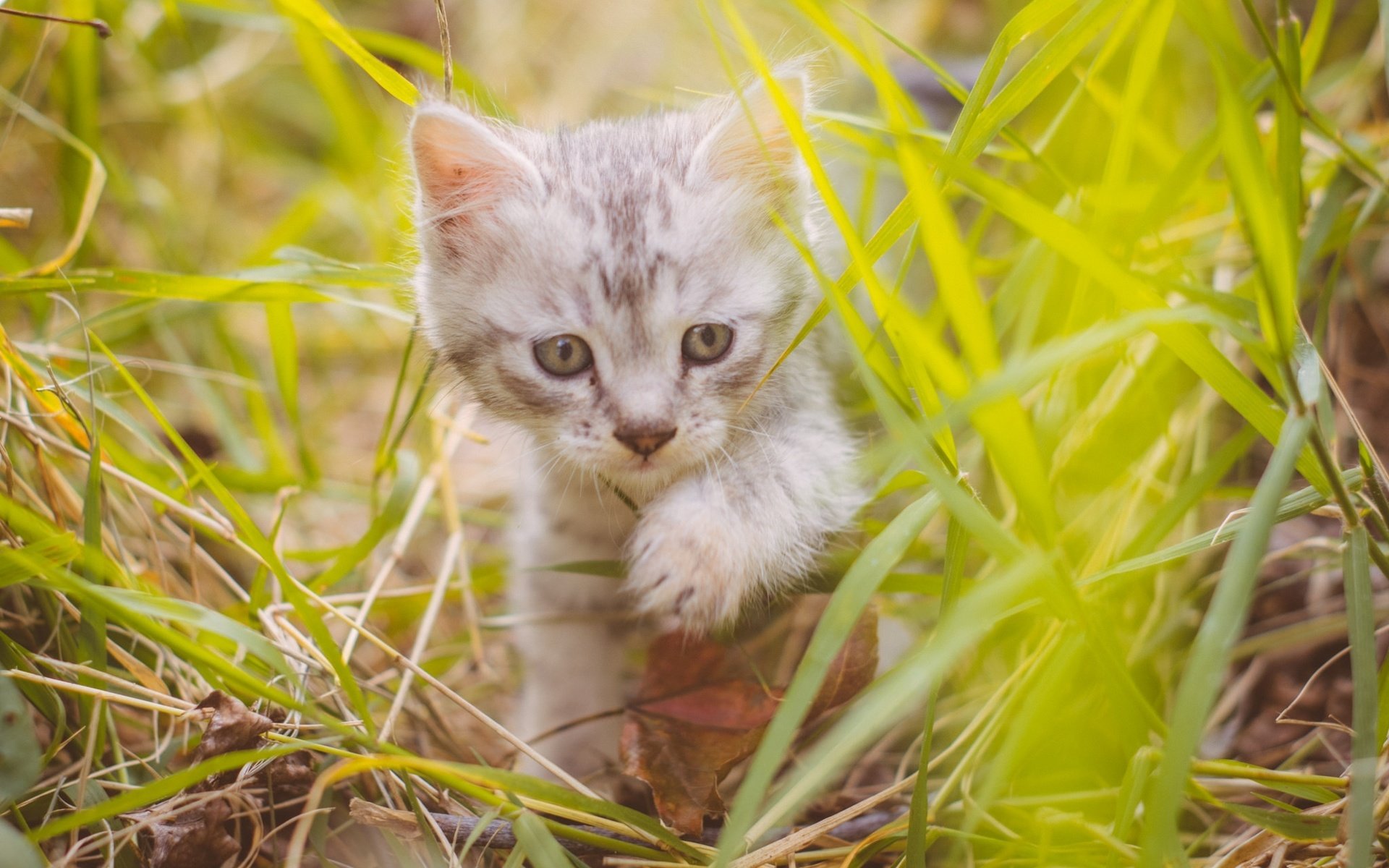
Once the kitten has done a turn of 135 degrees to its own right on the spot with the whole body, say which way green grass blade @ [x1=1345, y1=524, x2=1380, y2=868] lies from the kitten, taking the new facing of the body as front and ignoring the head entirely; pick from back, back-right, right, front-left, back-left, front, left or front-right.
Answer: back

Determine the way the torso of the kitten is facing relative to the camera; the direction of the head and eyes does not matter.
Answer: toward the camera

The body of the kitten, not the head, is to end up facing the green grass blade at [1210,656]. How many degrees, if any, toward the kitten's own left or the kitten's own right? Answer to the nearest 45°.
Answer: approximately 45° to the kitten's own left
